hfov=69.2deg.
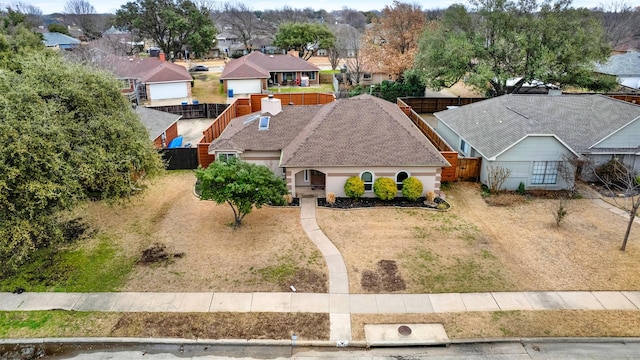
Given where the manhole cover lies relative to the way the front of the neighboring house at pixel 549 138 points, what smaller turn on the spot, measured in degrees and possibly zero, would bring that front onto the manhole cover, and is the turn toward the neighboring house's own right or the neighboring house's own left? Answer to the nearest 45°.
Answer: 0° — it already faces it

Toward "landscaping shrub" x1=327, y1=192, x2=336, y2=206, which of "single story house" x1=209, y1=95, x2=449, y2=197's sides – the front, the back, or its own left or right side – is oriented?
front

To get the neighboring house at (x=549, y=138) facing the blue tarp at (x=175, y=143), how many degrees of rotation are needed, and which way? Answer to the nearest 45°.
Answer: approximately 90° to its right

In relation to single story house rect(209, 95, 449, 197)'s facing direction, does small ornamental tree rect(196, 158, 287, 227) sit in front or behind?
in front

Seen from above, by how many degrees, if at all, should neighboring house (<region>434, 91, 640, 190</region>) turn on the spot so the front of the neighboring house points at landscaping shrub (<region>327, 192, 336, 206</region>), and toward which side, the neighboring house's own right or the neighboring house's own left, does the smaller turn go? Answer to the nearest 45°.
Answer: approximately 45° to the neighboring house's own right

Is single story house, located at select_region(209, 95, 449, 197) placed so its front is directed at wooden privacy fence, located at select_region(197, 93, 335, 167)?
no

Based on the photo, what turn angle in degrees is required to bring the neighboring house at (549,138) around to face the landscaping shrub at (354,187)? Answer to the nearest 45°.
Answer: approximately 45° to its right

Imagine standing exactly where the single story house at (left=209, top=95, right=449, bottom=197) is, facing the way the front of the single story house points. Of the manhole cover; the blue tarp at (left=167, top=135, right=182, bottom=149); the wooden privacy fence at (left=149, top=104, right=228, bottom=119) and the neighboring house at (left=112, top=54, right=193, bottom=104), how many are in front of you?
1

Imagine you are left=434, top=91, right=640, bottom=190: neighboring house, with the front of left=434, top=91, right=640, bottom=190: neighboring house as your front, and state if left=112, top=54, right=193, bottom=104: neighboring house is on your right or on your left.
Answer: on your right

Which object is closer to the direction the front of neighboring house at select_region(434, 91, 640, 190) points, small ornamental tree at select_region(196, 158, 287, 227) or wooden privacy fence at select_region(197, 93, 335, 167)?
the small ornamental tree

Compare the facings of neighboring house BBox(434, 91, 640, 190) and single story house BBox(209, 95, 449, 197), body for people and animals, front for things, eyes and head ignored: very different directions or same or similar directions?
same or similar directions

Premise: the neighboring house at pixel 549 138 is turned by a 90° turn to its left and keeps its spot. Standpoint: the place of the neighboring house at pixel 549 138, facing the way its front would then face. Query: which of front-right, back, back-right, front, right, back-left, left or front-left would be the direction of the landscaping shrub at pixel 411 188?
back-right

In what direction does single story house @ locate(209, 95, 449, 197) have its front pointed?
toward the camera

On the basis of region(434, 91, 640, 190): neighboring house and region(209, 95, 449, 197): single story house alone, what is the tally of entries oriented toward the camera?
2

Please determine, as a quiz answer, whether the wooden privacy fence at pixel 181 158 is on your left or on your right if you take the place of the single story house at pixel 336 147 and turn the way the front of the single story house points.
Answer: on your right
